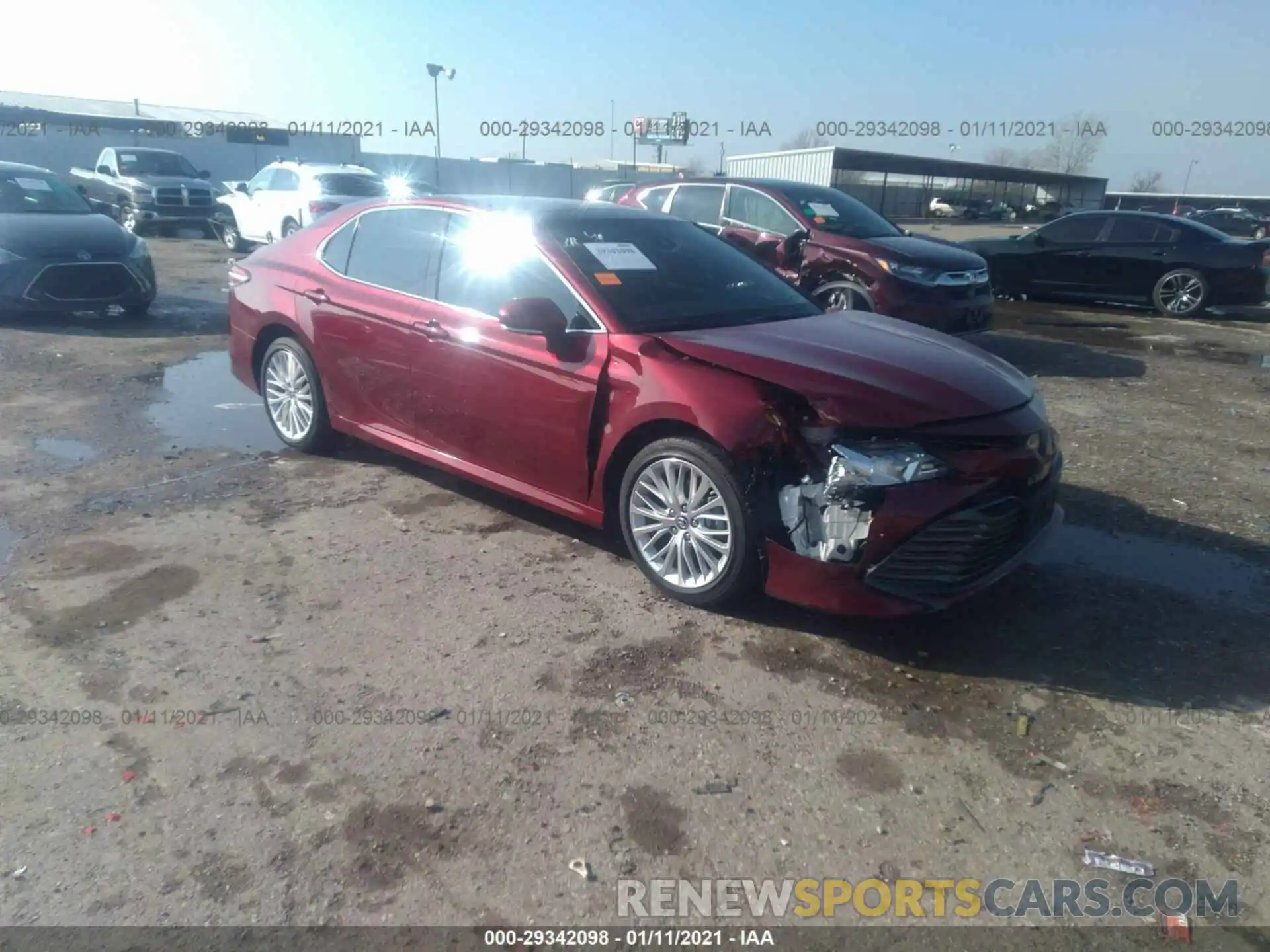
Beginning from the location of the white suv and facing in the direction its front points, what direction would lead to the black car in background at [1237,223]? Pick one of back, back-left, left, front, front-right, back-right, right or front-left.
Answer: back-right

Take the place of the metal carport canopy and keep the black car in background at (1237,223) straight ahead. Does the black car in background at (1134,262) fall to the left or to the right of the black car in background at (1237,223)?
right

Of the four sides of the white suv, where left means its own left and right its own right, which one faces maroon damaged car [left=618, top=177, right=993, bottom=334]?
back

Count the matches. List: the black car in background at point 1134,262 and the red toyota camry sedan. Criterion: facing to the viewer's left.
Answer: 1

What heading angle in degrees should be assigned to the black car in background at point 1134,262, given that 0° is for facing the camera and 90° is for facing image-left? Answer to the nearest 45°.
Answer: approximately 90°

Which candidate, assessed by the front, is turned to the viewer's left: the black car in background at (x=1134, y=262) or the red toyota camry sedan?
the black car in background

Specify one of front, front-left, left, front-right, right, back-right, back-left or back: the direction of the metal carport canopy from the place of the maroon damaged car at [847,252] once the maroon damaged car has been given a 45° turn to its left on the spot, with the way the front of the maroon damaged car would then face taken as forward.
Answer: left

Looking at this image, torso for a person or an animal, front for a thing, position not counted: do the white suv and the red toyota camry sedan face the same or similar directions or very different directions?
very different directions

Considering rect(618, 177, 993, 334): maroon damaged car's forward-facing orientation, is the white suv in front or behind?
behind
